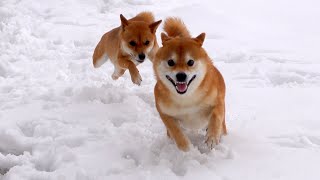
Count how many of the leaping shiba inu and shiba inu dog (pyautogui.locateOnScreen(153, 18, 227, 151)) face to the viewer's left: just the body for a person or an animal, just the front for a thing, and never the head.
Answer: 0

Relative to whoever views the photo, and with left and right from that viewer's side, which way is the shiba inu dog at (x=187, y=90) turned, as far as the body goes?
facing the viewer

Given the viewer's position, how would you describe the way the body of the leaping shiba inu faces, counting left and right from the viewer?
facing the viewer and to the right of the viewer

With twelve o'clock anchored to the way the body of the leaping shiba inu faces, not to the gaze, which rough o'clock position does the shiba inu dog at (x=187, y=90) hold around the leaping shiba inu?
The shiba inu dog is roughly at 1 o'clock from the leaping shiba inu.

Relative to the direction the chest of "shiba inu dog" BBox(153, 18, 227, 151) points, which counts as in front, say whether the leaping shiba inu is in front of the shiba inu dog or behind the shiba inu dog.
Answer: behind
